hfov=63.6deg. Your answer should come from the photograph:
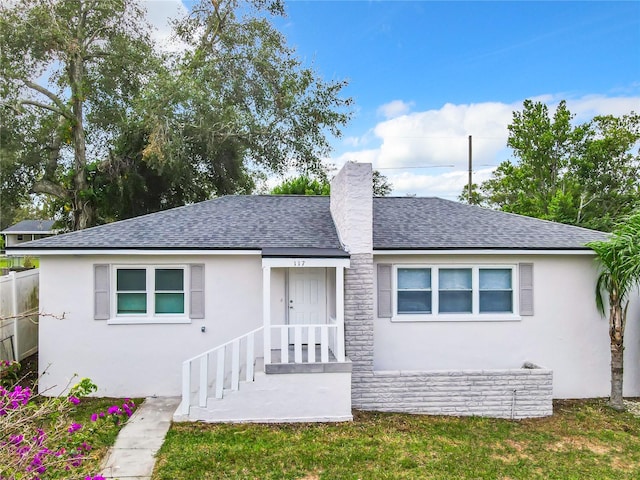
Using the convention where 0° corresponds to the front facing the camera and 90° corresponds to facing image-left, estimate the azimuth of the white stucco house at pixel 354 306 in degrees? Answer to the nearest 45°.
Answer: approximately 0°

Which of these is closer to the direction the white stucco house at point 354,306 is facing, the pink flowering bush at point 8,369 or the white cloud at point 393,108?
the pink flowering bush

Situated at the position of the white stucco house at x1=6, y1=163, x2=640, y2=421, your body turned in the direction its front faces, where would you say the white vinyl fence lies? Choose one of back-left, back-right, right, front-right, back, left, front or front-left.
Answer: right

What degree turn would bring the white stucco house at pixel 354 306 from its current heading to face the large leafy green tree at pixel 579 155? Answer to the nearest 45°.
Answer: approximately 135° to its left

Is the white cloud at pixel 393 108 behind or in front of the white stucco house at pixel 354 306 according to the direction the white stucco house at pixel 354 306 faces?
behind

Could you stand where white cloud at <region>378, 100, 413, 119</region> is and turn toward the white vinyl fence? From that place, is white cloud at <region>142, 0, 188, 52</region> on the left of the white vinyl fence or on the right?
right

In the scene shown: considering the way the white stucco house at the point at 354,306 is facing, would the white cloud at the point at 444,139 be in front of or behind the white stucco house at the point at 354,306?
behind
